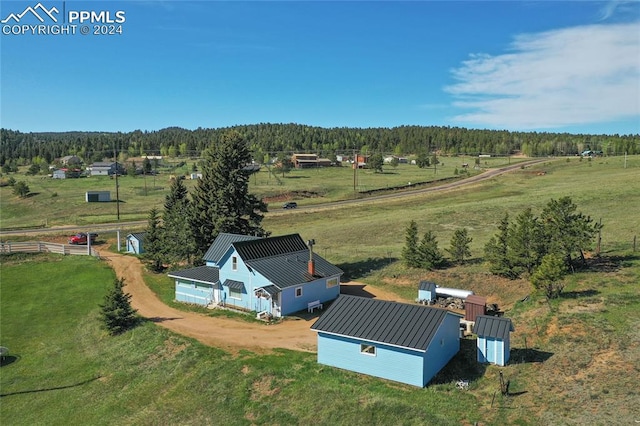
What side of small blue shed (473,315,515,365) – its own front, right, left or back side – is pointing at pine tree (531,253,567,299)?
back

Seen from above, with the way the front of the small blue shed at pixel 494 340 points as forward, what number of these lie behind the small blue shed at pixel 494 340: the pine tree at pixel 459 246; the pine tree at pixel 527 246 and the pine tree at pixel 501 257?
3

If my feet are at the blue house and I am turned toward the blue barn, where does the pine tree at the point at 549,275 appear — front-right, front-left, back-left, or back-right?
front-left

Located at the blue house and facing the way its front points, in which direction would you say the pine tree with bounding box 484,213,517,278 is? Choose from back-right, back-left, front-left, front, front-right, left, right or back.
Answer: back-left

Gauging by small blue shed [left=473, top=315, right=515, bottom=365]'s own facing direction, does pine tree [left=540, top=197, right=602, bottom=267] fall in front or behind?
behind

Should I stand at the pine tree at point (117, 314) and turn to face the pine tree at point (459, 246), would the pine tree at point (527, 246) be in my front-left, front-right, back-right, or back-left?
front-right

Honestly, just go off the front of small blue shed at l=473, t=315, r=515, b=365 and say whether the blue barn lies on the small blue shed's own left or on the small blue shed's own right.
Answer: on the small blue shed's own right

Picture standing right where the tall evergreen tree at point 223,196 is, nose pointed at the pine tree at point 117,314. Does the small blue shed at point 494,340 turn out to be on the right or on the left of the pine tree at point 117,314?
left

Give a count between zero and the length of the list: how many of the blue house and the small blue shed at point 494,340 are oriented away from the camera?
0

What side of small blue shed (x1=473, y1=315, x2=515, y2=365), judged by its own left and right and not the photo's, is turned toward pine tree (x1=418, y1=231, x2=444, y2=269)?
back

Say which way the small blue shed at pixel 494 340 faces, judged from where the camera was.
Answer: facing the viewer

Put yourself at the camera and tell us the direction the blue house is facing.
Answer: facing the viewer and to the left of the viewer

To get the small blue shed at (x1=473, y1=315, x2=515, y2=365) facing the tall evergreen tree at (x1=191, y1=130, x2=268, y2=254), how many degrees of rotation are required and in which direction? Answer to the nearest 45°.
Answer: approximately 135° to its right

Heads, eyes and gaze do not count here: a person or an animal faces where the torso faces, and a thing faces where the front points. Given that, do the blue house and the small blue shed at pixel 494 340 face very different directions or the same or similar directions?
same or similar directions
